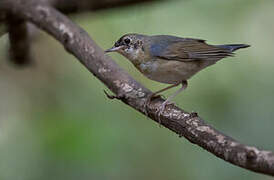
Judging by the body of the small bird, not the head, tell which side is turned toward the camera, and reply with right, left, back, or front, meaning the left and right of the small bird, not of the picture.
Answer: left
